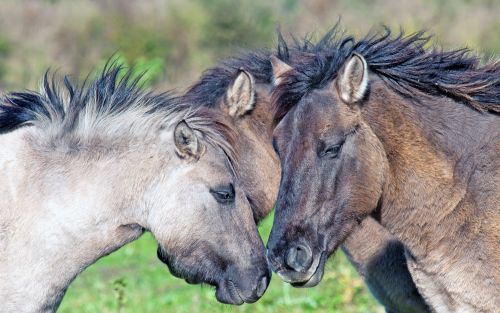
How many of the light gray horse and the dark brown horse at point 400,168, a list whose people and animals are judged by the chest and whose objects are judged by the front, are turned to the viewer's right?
1

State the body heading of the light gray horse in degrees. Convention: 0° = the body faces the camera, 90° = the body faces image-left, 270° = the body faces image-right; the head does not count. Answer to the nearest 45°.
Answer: approximately 270°

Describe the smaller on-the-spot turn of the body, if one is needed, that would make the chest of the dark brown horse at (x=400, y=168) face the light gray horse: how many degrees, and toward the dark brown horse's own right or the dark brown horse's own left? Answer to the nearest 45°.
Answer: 0° — it already faces it

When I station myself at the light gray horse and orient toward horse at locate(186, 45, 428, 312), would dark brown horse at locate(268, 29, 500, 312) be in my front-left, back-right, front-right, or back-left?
front-right

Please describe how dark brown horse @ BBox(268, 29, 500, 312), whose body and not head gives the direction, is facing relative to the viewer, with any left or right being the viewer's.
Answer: facing the viewer and to the left of the viewer

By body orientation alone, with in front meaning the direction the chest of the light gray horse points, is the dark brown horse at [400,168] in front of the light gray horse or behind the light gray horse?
in front

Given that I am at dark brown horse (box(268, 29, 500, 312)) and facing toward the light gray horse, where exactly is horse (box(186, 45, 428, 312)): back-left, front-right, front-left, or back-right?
front-right

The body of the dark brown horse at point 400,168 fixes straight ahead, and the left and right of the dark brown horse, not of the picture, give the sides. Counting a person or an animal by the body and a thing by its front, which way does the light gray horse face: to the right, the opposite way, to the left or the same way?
the opposite way
